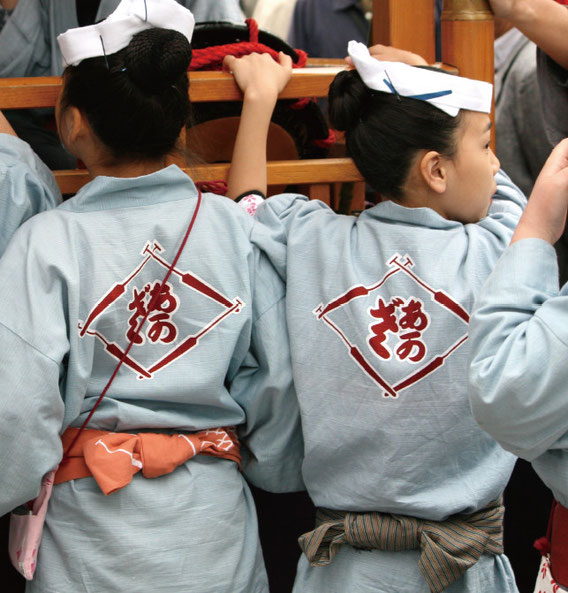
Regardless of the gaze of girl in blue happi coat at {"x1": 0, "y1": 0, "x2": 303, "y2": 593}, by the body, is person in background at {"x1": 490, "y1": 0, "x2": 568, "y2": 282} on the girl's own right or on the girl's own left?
on the girl's own right

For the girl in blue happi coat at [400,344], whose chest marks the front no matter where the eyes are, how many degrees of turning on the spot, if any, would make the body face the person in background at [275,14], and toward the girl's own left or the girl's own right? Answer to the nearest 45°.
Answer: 0° — they already face them

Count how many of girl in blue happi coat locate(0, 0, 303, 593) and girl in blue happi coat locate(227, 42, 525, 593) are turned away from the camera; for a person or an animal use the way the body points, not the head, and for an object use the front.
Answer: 2

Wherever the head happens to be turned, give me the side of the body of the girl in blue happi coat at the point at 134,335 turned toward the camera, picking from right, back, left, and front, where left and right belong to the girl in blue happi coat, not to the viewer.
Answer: back

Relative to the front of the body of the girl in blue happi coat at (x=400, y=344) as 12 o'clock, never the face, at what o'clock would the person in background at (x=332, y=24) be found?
The person in background is roughly at 12 o'clock from the girl in blue happi coat.

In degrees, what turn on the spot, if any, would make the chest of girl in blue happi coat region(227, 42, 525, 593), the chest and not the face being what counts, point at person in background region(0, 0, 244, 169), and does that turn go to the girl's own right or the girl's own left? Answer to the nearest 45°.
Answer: approximately 45° to the girl's own left

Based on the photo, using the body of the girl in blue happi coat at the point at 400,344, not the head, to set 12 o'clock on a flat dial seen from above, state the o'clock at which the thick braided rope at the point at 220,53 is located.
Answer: The thick braided rope is roughly at 11 o'clock from the girl in blue happi coat.

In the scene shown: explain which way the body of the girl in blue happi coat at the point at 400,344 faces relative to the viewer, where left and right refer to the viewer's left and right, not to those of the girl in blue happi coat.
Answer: facing away from the viewer

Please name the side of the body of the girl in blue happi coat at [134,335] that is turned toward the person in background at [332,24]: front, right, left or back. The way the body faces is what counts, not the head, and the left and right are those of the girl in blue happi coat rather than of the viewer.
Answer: front

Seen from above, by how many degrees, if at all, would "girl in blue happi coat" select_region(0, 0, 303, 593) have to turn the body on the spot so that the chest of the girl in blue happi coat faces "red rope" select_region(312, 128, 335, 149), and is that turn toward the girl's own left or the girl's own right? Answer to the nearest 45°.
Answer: approximately 45° to the girl's own right
